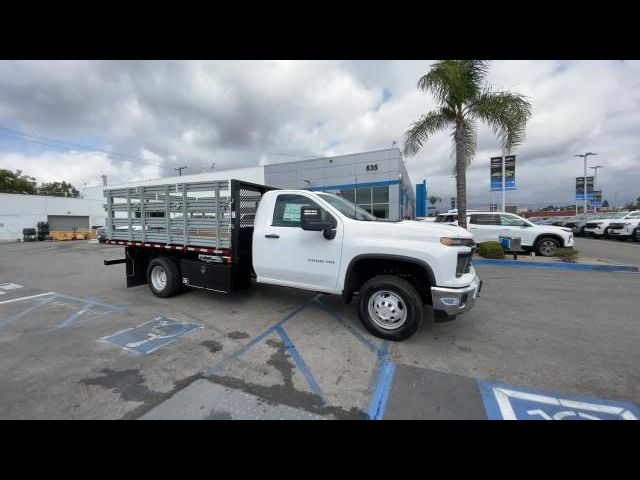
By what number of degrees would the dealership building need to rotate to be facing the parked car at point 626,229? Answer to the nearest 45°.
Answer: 0° — it already faces it

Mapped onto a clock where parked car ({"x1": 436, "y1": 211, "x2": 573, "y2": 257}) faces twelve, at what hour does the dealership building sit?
The dealership building is roughly at 7 o'clock from the parked car.

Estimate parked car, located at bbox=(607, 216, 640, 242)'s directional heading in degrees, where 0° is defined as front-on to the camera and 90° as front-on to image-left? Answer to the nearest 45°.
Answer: approximately 45°

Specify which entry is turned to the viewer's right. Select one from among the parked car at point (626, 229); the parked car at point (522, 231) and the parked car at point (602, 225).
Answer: the parked car at point (522, 231)

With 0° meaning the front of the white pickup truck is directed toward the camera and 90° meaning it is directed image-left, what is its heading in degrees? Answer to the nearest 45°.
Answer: approximately 315°

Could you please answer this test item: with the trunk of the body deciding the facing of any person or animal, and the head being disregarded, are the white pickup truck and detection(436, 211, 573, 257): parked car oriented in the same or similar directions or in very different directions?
same or similar directions

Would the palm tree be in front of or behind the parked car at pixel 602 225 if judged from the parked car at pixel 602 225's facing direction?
in front

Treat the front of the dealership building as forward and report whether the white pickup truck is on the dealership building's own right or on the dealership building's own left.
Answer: on the dealership building's own right

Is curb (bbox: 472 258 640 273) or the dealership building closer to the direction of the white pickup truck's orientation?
the curb

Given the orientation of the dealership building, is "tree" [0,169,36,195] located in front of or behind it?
behind

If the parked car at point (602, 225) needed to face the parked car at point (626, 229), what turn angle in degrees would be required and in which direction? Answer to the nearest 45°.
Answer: approximately 90° to its left

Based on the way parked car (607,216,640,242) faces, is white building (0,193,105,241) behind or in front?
in front

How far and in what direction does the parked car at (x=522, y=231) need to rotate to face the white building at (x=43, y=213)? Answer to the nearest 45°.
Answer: approximately 180°

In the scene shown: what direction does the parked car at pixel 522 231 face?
to the viewer's right

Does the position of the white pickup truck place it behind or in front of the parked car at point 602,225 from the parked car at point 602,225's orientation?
in front

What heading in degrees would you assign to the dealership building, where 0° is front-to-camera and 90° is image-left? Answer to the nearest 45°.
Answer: approximately 315°

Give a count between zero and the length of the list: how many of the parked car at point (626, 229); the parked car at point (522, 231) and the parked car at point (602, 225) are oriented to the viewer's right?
1
